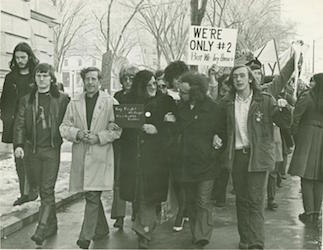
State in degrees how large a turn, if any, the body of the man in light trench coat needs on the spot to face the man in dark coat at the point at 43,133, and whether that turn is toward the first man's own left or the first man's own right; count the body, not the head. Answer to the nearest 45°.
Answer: approximately 135° to the first man's own right

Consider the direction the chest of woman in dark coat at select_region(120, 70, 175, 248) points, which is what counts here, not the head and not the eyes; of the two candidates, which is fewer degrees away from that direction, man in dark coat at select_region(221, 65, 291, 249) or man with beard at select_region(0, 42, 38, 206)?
the man in dark coat

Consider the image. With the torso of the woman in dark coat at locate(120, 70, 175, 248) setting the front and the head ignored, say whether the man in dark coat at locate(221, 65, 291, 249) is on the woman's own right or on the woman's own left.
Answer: on the woman's own left

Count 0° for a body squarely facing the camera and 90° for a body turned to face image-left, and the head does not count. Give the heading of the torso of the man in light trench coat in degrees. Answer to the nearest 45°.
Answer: approximately 0°

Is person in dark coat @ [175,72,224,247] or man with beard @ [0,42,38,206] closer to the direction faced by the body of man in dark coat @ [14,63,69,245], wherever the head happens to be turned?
the person in dark coat

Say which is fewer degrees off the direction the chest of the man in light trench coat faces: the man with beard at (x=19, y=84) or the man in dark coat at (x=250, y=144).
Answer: the man in dark coat

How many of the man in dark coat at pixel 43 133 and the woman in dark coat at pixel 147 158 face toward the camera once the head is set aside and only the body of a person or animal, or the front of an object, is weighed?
2

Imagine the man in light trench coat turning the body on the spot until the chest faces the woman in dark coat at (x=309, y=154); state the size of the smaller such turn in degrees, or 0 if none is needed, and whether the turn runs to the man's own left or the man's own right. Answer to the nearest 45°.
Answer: approximately 90° to the man's own left

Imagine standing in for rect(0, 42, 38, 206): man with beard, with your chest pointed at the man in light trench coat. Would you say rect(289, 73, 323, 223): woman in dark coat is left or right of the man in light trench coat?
left

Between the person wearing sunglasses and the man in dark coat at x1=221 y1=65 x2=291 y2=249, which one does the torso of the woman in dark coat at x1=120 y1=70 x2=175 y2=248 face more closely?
the man in dark coat
